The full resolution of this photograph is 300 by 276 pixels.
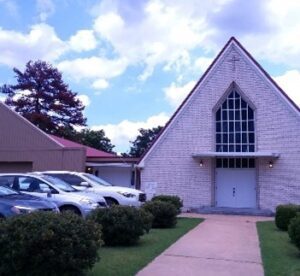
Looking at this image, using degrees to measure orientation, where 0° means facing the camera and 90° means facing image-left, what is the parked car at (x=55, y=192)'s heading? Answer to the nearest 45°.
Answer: approximately 315°

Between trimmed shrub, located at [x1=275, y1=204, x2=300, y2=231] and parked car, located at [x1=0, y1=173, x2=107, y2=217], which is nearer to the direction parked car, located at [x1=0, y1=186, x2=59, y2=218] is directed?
the trimmed shrub

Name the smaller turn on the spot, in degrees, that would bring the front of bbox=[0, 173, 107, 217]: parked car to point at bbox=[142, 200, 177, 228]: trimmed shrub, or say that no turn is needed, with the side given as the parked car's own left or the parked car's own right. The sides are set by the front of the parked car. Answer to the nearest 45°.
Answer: approximately 45° to the parked car's own left

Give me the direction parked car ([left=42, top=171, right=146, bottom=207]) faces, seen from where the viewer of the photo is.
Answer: facing the viewer and to the right of the viewer

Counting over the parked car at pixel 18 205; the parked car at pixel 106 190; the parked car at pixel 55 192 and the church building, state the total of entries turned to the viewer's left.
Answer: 0

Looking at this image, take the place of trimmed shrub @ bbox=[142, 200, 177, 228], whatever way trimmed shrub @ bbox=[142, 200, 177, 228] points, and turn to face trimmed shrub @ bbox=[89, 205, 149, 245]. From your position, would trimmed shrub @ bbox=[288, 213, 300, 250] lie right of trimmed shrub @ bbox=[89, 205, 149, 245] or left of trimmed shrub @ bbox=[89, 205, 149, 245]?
left

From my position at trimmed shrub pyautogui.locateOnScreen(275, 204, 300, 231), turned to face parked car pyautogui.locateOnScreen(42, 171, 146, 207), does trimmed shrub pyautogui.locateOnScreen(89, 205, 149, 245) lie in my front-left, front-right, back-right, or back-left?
front-left

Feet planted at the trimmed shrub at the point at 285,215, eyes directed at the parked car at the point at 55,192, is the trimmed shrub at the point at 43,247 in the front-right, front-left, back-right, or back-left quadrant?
front-left

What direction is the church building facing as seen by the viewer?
toward the camera

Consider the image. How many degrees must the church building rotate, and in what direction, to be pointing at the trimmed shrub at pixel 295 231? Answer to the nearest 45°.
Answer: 0° — it already faces it

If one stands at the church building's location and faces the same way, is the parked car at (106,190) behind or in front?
in front
